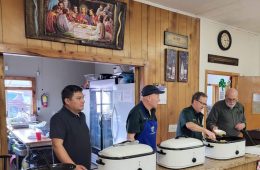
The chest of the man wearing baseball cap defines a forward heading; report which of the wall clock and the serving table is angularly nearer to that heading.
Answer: the serving table

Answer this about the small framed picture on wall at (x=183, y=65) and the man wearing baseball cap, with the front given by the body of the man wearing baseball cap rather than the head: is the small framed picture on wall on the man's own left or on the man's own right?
on the man's own left

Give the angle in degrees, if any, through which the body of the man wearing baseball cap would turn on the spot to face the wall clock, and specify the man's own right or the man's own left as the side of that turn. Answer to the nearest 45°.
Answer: approximately 90° to the man's own left

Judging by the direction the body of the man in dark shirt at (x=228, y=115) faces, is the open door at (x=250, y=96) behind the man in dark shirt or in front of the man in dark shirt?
behind

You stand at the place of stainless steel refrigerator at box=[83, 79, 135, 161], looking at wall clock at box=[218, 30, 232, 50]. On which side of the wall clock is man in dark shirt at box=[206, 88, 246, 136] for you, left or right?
right

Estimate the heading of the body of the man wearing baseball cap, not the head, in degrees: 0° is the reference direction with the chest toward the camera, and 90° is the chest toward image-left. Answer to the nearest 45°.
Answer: approximately 315°

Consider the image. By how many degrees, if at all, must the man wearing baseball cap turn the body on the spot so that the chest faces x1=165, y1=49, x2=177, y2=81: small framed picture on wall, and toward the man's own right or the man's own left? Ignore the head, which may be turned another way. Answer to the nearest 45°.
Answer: approximately 135° to the man's own left
